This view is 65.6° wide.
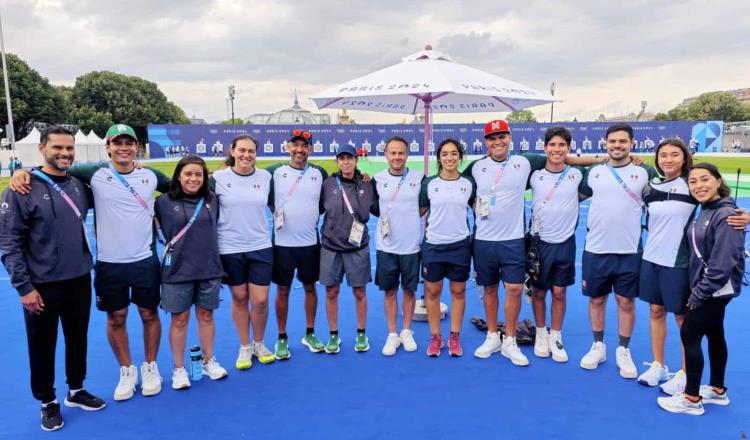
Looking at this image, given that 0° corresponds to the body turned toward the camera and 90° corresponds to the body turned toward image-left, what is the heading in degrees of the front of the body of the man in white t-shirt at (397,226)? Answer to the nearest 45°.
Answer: approximately 0°

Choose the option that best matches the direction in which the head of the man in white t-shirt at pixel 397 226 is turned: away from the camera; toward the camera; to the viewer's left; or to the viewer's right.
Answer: toward the camera

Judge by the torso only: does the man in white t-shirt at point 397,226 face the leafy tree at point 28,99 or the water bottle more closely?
the water bottle

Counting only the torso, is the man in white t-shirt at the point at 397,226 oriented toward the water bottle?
no

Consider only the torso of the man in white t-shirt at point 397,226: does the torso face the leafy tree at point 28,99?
no
